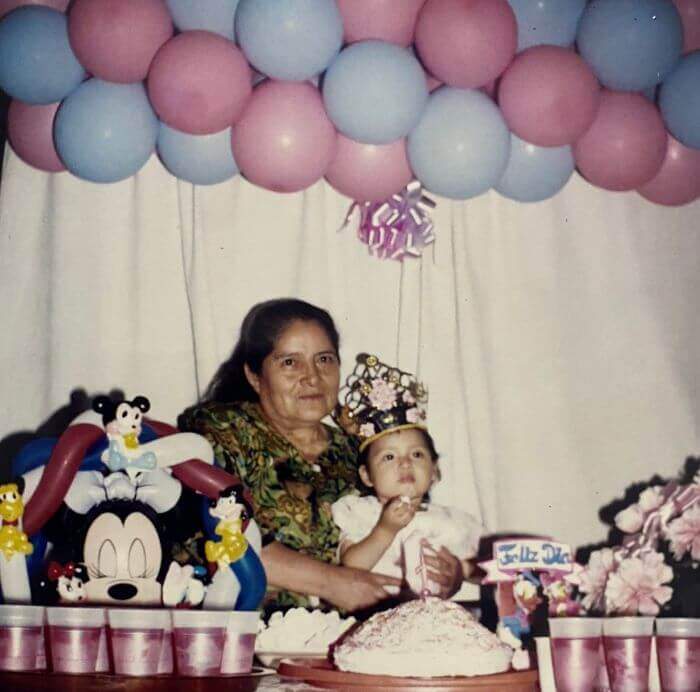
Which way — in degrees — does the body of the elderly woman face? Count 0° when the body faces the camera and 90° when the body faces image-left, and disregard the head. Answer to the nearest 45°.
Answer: approximately 315°

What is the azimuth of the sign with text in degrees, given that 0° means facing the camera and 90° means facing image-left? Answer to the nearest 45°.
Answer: approximately 0°

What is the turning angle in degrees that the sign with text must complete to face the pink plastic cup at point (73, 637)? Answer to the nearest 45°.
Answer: approximately 90° to its right

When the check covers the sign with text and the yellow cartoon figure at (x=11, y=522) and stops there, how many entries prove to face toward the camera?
2
